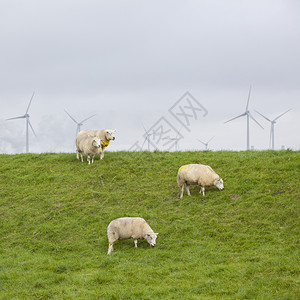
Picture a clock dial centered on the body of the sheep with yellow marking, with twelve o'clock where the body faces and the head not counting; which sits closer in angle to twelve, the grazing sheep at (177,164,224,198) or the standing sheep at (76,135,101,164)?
the grazing sheep

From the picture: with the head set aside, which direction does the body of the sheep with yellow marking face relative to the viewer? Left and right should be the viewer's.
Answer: facing to the right of the viewer

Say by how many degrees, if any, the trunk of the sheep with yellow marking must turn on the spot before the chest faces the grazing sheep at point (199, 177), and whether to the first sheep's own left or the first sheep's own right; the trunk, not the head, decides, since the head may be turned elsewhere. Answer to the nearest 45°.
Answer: approximately 45° to the first sheep's own right

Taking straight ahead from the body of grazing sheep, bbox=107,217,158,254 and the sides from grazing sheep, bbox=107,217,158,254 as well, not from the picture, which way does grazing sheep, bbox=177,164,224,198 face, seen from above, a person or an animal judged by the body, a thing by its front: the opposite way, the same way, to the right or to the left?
the same way

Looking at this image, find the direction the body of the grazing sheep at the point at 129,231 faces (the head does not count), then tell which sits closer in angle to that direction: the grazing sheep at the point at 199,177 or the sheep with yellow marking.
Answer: the grazing sheep

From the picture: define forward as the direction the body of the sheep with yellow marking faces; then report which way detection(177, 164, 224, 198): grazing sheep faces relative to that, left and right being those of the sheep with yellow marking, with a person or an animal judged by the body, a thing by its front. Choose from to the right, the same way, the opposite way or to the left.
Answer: the same way

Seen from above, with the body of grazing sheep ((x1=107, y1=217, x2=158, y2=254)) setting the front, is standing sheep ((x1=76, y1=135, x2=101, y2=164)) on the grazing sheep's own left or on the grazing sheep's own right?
on the grazing sheep's own left

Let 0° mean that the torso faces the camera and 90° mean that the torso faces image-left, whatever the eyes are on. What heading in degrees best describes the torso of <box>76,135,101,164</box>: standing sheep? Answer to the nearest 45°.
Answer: approximately 315°

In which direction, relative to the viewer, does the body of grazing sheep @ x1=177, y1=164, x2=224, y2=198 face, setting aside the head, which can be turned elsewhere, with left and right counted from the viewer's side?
facing to the right of the viewer

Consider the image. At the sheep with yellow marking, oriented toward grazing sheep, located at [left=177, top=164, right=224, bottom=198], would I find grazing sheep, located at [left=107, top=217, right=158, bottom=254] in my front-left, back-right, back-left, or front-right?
front-right

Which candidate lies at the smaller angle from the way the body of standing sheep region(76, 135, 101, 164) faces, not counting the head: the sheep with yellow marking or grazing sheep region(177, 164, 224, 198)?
the grazing sheep

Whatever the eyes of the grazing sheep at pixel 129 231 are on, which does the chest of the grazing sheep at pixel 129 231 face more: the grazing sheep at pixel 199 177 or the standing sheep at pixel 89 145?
the grazing sheep

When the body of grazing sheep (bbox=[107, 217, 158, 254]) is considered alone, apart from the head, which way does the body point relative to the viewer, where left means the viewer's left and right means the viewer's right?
facing to the right of the viewer

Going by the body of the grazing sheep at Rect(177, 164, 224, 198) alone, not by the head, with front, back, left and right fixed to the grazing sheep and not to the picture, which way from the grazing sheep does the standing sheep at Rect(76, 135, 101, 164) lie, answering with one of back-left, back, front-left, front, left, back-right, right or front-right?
back-left
